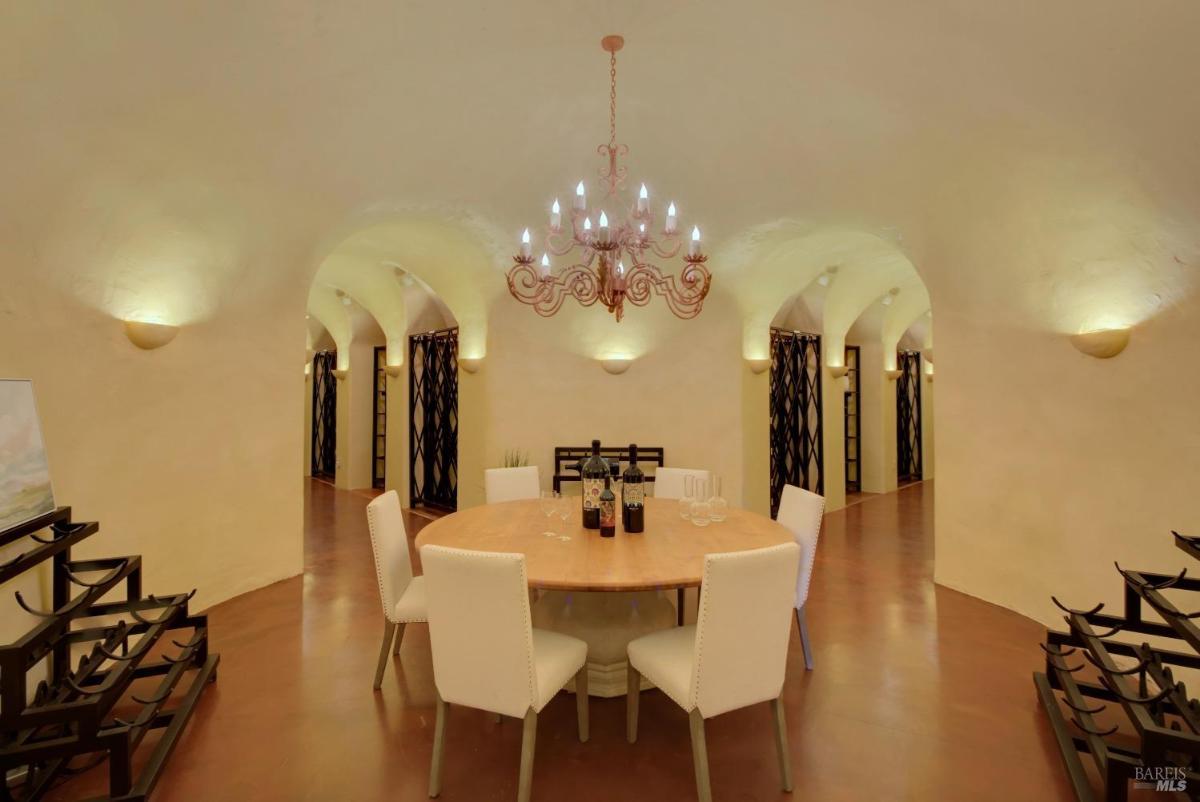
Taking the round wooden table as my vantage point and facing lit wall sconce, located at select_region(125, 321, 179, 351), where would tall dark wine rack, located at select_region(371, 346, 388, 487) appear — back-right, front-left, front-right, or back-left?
front-right

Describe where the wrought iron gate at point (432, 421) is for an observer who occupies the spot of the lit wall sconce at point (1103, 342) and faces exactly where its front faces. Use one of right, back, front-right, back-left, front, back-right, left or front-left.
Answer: front-right

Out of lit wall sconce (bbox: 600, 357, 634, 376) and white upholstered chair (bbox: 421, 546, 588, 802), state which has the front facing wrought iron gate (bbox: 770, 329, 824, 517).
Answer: the white upholstered chair

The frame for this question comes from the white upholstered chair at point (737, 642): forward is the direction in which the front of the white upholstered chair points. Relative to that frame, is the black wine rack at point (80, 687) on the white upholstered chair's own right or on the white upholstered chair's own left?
on the white upholstered chair's own left

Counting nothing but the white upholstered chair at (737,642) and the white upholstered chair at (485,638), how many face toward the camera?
0

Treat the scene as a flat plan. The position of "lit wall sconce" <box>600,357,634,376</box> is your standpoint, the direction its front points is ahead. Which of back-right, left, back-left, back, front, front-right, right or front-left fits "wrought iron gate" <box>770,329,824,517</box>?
back-left

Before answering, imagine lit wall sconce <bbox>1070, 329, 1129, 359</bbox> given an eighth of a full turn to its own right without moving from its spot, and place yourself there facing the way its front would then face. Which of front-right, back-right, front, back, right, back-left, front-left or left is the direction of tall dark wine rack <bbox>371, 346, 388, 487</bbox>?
front

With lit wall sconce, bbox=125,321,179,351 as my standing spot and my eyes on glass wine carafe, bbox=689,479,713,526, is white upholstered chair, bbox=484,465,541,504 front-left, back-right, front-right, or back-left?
front-left

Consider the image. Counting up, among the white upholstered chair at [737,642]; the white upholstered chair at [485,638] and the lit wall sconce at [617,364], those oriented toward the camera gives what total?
1

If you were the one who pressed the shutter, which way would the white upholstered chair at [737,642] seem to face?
facing away from the viewer and to the left of the viewer

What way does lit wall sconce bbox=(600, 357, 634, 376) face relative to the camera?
toward the camera

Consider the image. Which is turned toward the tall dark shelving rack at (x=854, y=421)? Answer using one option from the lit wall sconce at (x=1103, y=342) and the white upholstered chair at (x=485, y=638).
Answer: the white upholstered chair

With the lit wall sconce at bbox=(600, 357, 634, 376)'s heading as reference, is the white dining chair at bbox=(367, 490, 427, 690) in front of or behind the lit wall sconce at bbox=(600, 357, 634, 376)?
in front

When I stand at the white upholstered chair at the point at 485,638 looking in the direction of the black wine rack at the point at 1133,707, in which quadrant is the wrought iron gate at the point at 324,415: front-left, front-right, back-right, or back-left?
back-left

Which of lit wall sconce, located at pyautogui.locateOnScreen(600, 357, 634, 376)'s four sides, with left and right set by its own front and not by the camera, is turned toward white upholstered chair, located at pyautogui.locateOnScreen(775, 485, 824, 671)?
front

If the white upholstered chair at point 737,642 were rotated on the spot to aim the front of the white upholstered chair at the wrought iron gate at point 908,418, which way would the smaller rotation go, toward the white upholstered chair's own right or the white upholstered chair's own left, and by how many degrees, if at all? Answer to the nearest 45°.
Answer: approximately 45° to the white upholstered chair's own right

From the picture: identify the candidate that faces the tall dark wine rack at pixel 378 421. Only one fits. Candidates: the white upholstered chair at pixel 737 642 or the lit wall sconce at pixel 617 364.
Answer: the white upholstered chair

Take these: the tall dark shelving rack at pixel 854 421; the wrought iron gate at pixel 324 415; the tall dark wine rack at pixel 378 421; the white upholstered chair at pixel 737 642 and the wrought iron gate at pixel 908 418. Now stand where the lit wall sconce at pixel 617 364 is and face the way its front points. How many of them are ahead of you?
1

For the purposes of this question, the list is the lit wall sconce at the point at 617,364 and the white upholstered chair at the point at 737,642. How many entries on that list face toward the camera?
1

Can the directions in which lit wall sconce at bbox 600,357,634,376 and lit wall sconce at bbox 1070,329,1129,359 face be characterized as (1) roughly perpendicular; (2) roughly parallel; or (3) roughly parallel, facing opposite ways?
roughly perpendicular

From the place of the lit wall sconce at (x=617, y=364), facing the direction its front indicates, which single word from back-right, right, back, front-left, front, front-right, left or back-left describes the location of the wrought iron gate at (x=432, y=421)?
back-right

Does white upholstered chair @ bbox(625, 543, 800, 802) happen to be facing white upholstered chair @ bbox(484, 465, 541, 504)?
yes

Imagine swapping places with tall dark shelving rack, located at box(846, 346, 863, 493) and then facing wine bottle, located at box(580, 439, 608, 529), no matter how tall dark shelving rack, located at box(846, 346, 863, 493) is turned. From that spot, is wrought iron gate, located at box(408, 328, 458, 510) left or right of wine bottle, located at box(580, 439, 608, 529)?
right
